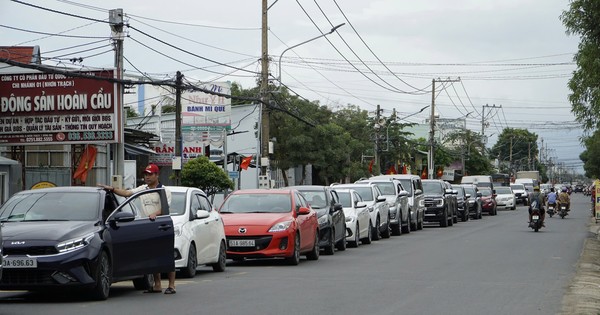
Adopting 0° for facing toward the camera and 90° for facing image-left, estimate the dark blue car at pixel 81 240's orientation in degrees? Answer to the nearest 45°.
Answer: approximately 45°

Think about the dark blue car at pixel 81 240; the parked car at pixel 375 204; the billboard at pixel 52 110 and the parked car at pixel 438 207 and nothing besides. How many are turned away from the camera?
0

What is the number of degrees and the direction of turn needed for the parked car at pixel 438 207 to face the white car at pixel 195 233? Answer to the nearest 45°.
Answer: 0° — it already faces it

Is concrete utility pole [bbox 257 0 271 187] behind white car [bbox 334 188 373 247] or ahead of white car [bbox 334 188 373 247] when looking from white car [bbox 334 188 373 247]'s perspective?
behind

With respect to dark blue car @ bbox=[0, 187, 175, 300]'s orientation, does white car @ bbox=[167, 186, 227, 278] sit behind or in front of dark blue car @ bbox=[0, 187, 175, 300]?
behind

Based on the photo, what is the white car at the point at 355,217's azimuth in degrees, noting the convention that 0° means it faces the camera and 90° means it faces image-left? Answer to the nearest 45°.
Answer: approximately 0°

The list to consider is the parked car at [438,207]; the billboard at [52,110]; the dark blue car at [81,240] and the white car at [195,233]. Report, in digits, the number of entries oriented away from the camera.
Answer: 0

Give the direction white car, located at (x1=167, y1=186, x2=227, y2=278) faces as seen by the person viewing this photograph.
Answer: facing the viewer and to the left of the viewer

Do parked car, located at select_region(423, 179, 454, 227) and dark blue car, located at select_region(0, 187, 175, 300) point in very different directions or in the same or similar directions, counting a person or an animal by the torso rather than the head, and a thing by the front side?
same or similar directions

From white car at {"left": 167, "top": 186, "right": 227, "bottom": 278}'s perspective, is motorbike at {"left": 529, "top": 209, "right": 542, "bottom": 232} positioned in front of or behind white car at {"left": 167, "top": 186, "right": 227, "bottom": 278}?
behind

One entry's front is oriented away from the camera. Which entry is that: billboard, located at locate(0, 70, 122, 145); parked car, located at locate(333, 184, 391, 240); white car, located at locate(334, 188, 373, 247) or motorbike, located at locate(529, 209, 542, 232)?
the motorbike

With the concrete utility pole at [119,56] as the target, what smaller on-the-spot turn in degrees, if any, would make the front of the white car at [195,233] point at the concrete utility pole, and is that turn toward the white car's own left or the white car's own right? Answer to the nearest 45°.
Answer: approximately 135° to the white car's own right

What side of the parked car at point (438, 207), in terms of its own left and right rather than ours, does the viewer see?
front

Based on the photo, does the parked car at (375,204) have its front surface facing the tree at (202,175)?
no

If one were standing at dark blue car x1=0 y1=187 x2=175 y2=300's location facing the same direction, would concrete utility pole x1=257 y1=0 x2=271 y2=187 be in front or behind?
behind
